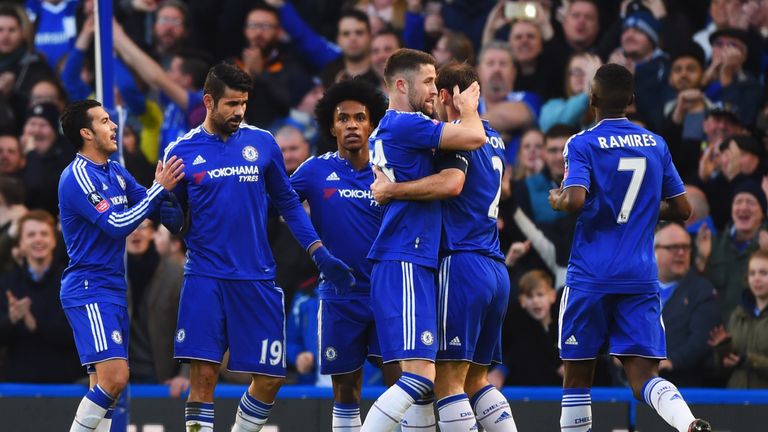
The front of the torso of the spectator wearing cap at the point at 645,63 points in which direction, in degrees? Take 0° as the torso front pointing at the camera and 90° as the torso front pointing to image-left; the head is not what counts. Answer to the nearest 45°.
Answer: approximately 45°

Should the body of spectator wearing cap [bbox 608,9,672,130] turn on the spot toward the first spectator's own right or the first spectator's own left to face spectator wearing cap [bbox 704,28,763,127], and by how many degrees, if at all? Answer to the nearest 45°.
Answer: approximately 135° to the first spectator's own left

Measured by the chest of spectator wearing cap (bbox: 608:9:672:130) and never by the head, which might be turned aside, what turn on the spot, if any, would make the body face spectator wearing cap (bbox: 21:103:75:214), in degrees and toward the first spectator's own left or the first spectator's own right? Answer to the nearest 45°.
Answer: approximately 45° to the first spectator's own right

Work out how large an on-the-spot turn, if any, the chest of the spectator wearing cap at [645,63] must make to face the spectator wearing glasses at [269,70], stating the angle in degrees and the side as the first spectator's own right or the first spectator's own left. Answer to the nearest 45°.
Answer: approximately 45° to the first spectator's own right
